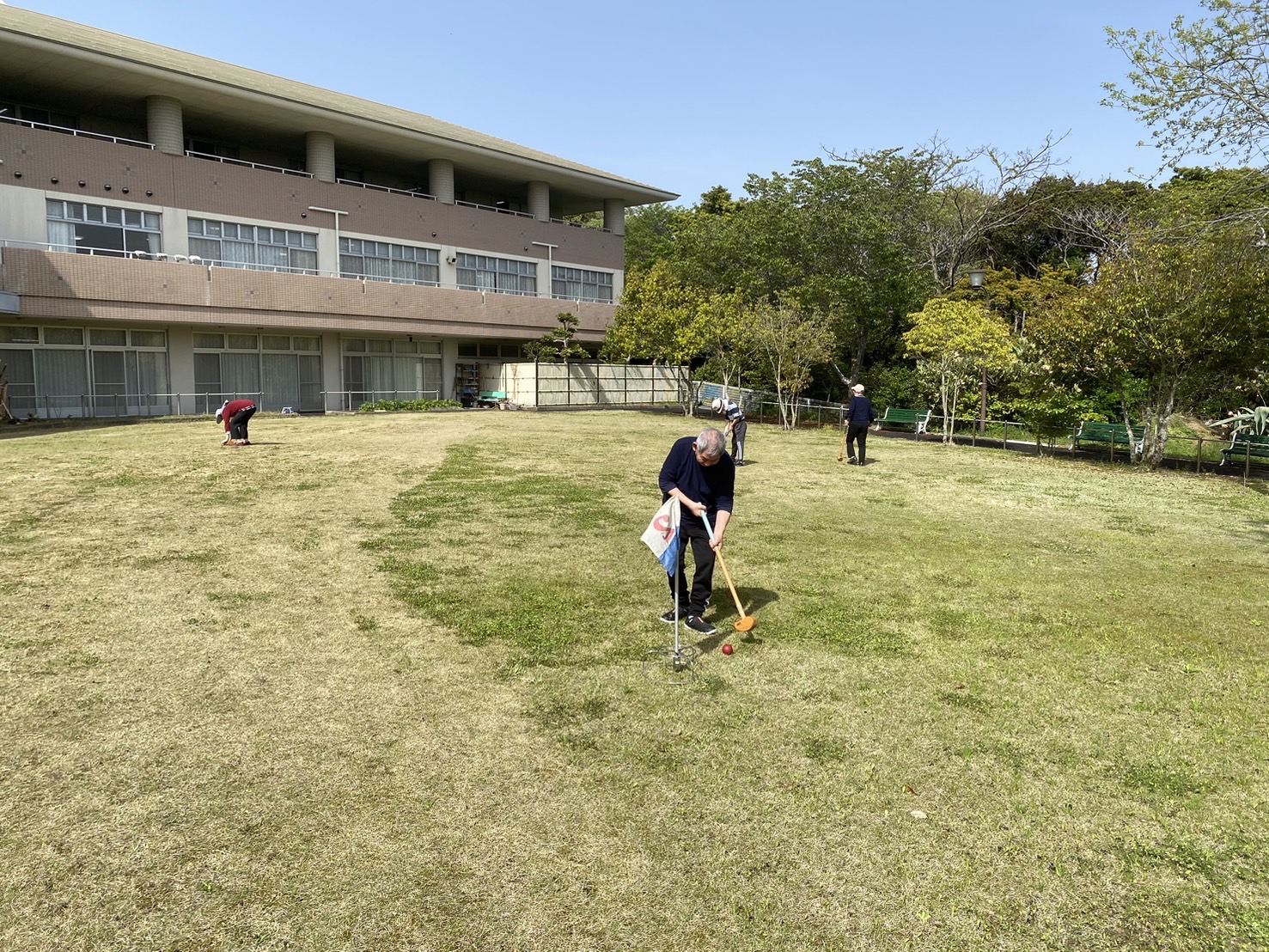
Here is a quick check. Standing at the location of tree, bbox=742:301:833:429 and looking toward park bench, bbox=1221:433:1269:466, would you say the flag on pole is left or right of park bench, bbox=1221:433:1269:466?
right

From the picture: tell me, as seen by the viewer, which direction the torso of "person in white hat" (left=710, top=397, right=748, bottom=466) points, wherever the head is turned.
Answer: to the viewer's left

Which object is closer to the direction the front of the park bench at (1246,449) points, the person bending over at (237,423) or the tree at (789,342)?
the person bending over

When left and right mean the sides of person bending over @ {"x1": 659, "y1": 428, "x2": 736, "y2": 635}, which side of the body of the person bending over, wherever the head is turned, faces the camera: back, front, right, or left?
front

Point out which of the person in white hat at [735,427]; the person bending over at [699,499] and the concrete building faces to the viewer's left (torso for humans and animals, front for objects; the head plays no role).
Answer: the person in white hat

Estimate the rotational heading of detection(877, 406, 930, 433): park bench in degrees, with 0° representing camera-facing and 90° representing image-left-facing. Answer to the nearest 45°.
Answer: approximately 45°

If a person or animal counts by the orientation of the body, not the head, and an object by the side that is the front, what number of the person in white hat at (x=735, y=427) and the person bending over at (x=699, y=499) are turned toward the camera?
1

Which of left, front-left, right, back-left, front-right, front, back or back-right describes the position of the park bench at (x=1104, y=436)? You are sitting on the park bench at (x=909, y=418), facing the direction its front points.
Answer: left

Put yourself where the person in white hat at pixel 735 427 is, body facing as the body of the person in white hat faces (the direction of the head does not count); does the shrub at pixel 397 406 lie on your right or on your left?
on your right

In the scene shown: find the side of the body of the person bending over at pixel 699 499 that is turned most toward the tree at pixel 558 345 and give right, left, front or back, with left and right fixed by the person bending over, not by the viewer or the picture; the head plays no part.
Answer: back

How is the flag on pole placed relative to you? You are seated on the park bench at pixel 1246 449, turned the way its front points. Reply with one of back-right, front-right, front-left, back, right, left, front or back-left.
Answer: front-left

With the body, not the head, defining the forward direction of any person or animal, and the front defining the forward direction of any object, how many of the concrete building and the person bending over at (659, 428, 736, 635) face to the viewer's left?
0
